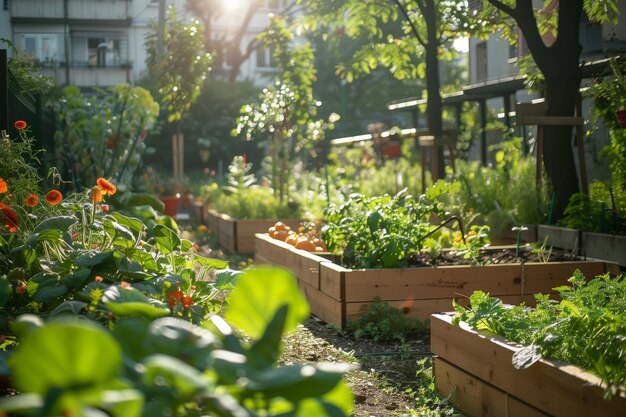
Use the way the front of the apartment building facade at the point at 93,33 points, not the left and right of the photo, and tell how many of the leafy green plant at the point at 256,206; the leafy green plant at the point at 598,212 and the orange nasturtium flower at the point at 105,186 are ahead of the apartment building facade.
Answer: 3

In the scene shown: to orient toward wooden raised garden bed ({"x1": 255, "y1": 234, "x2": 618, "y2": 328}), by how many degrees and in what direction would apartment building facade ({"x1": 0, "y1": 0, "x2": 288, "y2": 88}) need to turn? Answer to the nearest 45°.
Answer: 0° — it already faces it

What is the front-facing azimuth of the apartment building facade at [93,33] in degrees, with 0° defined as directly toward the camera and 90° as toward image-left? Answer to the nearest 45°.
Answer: approximately 0°

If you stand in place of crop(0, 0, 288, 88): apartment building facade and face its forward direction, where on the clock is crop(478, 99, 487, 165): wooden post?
The wooden post is roughly at 11 o'clock from the apartment building facade.

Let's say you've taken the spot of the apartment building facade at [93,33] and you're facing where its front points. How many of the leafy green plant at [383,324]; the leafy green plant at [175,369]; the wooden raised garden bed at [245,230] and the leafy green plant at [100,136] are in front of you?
4

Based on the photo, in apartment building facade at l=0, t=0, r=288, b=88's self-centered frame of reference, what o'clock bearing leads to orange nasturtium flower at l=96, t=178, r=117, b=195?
The orange nasturtium flower is roughly at 12 o'clock from the apartment building facade.

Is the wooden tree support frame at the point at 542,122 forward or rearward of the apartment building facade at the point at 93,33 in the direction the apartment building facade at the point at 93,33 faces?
forward

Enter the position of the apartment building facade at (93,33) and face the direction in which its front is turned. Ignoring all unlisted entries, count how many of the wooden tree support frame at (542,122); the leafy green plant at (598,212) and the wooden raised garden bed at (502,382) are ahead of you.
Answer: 3

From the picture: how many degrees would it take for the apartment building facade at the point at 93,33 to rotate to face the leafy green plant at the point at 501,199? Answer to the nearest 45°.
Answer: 0° — it already faces it

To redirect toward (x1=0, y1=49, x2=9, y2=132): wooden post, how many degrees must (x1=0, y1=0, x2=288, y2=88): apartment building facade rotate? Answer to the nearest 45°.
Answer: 0° — it already faces it

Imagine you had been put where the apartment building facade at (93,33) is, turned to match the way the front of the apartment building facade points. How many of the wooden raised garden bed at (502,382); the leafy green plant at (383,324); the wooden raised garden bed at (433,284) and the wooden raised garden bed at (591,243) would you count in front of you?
4

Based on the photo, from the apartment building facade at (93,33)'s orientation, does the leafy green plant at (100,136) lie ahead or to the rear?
ahead

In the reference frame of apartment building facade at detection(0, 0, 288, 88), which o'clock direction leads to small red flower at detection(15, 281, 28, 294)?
The small red flower is roughly at 12 o'clock from the apartment building facade.

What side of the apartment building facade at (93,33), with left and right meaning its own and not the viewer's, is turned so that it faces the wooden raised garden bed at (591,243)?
front

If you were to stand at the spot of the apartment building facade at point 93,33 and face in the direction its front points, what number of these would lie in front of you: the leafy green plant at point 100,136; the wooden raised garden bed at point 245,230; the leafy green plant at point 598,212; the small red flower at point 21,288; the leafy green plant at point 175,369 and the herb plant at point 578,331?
6

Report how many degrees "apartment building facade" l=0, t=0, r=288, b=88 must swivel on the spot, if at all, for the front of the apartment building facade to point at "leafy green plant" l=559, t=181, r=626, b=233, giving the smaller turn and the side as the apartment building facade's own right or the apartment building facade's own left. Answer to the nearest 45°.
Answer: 0° — it already faces it

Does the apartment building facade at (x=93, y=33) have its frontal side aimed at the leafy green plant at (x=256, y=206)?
yes
